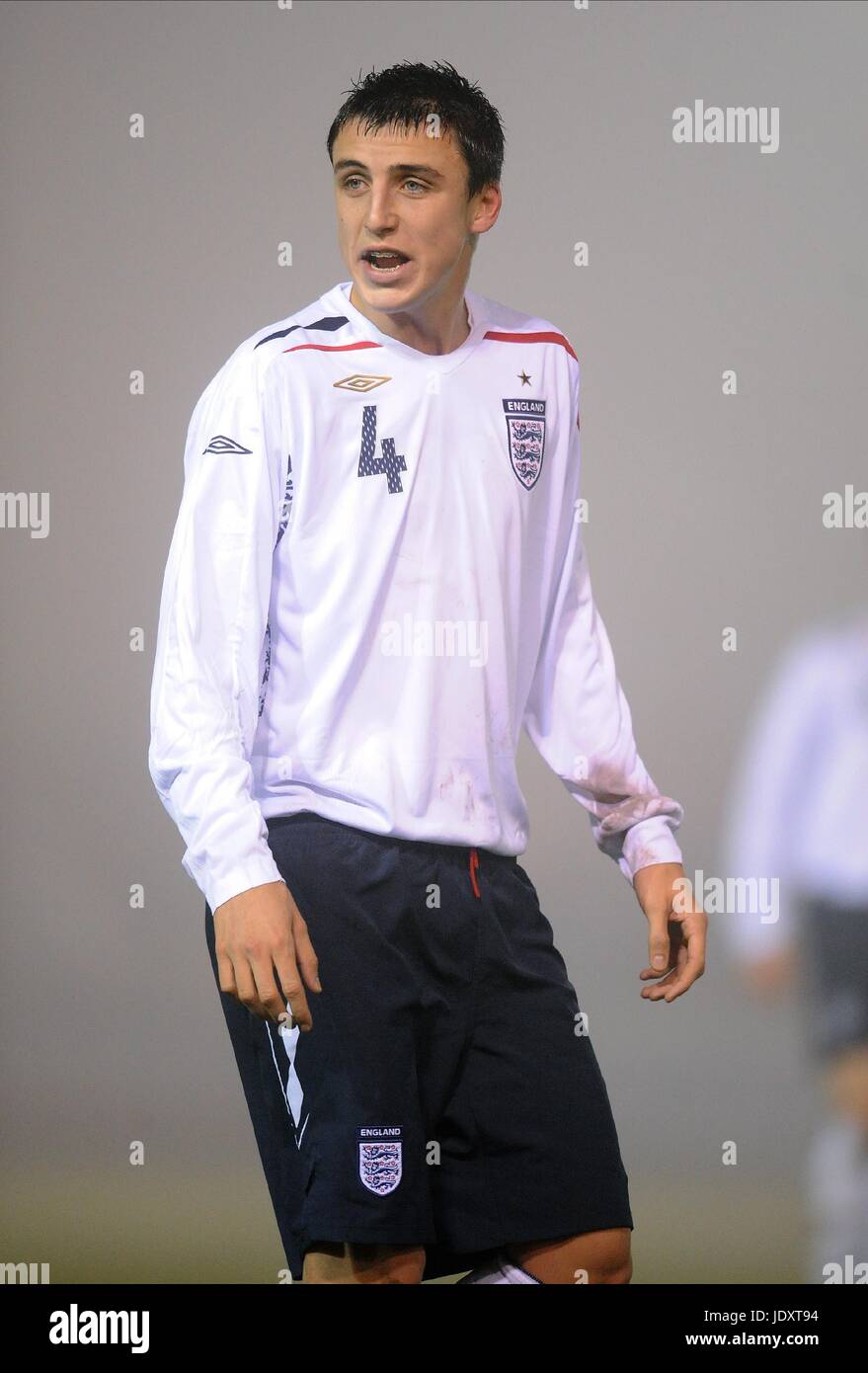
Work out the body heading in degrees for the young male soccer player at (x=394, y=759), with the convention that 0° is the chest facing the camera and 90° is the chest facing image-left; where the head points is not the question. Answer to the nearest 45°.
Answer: approximately 315°
